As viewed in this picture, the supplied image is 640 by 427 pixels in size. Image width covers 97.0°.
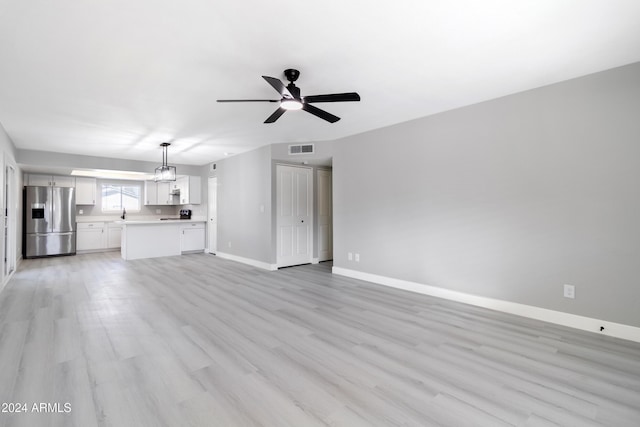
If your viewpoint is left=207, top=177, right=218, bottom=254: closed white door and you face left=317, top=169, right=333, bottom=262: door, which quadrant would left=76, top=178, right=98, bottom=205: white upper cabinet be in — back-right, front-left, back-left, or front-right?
back-right

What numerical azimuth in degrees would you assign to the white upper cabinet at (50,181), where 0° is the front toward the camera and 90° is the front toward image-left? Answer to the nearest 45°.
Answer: approximately 0°

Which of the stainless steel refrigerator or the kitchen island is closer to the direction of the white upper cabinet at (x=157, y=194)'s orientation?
the kitchen island

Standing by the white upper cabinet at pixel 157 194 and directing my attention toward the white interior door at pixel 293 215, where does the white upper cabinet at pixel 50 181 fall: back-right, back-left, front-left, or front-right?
back-right

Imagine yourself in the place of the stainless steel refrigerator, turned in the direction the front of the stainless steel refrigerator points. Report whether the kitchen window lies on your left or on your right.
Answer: on your left

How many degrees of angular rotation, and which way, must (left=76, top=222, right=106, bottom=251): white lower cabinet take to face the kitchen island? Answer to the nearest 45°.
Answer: approximately 45° to its left

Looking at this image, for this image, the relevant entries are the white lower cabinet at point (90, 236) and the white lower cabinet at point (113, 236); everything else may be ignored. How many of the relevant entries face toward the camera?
2

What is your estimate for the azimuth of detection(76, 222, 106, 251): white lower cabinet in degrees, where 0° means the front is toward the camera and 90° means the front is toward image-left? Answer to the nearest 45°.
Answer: approximately 0°

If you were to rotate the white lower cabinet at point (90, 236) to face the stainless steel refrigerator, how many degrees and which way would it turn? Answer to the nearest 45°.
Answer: approximately 45° to its right
